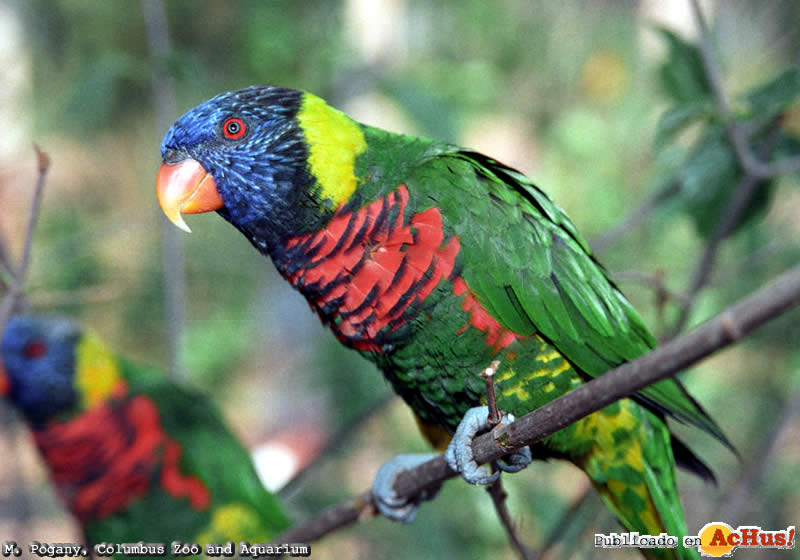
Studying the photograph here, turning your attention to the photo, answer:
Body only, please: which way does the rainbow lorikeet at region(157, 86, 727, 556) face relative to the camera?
to the viewer's left

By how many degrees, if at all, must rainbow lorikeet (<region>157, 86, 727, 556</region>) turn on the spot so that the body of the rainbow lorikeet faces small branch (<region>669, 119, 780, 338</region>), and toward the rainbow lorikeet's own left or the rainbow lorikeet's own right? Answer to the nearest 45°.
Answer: approximately 135° to the rainbow lorikeet's own right

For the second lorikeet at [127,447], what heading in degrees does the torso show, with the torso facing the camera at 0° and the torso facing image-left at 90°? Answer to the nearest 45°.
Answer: approximately 90°

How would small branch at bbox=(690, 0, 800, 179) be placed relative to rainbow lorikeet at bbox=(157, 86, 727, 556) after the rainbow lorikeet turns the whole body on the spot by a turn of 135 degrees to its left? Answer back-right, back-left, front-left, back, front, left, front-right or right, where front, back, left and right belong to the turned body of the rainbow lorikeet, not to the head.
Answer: left

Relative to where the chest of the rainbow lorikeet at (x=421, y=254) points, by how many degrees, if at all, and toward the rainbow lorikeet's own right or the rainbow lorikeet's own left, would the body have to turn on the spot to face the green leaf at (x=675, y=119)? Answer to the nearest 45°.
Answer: approximately 135° to the rainbow lorikeet's own right

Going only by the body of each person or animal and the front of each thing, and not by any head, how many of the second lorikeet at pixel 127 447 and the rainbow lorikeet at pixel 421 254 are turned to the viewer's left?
2

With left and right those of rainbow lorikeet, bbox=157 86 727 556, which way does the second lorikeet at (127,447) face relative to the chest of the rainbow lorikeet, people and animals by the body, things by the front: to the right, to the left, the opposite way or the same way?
the same way

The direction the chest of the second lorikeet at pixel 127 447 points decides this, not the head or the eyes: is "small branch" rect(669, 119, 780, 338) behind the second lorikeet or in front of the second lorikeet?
behind
